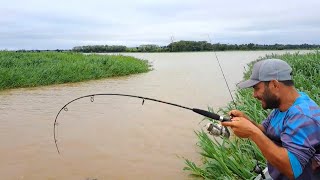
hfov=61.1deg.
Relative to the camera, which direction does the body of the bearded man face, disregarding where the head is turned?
to the viewer's left

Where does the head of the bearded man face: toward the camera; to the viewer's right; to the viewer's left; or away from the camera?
to the viewer's left
